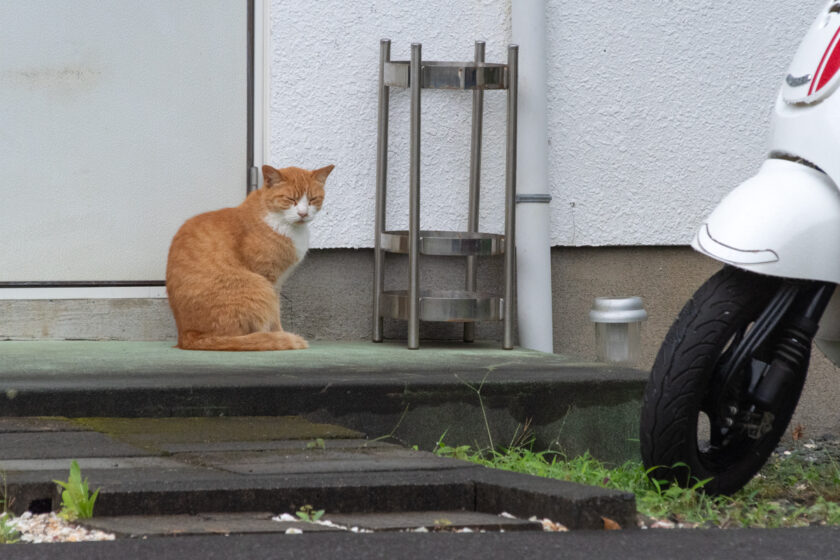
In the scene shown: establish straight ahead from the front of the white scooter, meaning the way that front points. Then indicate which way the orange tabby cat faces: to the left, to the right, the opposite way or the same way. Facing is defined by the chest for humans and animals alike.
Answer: the opposite way

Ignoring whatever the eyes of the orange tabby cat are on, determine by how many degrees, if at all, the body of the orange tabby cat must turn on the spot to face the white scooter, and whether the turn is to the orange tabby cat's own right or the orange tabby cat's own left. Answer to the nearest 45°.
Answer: approximately 45° to the orange tabby cat's own right

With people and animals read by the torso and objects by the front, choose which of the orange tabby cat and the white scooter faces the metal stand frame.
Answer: the orange tabby cat

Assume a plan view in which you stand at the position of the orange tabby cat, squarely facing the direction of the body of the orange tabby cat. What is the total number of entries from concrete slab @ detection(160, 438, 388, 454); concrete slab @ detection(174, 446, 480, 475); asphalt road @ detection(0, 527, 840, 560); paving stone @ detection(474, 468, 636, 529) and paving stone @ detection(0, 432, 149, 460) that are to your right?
5

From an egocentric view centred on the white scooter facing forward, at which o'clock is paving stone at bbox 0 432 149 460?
The paving stone is roughly at 1 o'clock from the white scooter.

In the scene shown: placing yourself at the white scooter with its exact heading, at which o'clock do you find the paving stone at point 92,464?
The paving stone is roughly at 1 o'clock from the white scooter.

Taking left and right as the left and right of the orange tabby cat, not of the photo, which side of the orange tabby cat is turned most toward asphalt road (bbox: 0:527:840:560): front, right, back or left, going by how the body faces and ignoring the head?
right

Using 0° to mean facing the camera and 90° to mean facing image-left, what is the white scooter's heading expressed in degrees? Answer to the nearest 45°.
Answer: approximately 45°

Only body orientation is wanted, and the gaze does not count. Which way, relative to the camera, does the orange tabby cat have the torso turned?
to the viewer's right

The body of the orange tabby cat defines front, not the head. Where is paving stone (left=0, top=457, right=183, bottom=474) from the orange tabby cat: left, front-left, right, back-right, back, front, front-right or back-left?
right

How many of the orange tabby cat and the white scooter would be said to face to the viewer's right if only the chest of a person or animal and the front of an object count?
1

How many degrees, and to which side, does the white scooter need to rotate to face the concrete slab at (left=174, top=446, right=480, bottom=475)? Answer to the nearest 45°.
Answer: approximately 45° to its right

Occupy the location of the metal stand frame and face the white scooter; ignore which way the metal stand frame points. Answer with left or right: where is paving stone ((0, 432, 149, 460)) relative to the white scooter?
right
